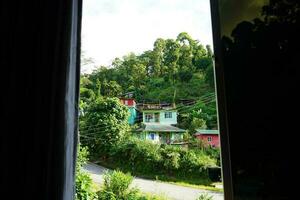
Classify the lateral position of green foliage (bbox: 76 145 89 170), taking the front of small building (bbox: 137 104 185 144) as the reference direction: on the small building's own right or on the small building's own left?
on the small building's own right

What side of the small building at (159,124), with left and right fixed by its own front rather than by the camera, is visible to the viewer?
front
